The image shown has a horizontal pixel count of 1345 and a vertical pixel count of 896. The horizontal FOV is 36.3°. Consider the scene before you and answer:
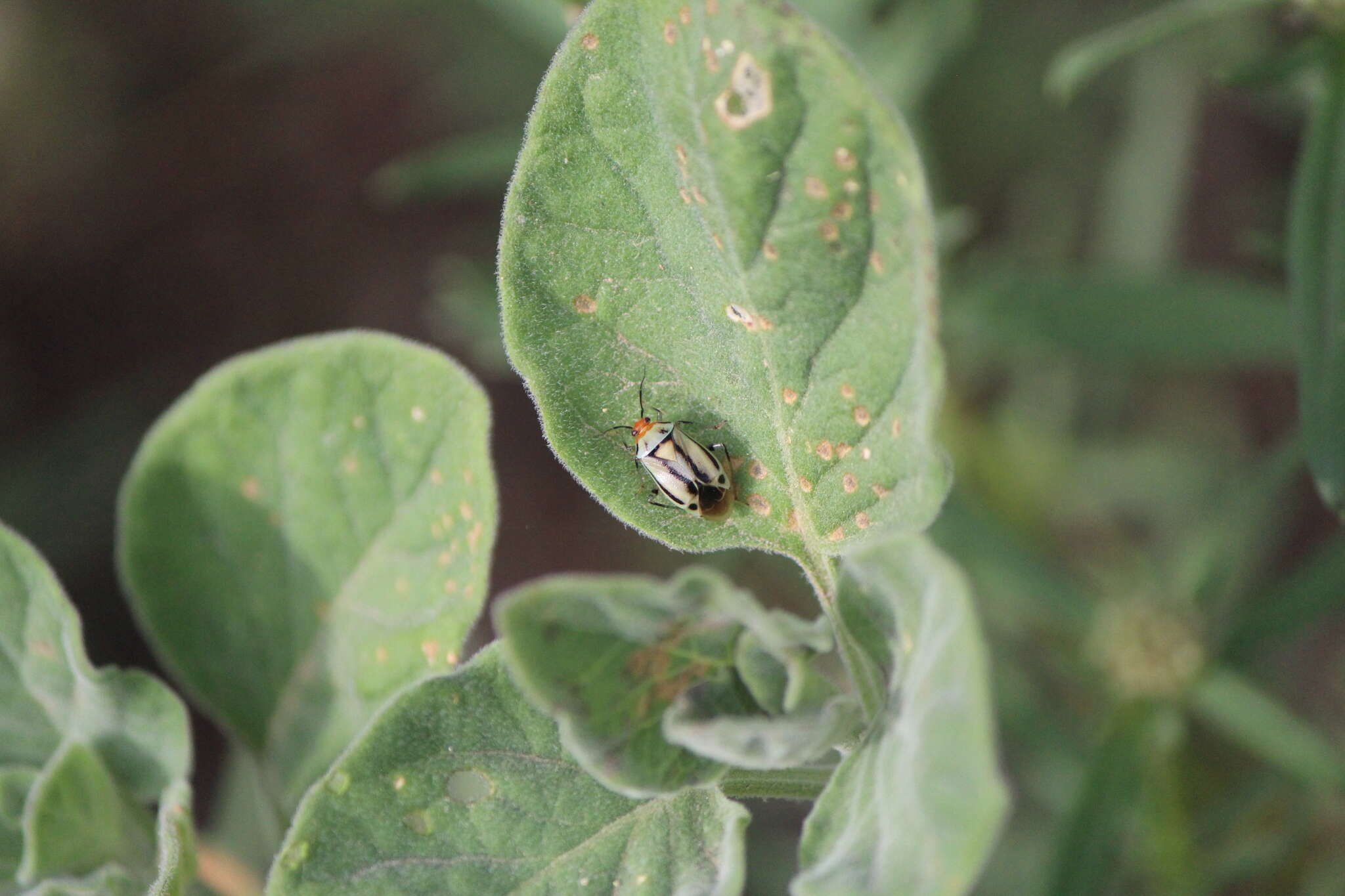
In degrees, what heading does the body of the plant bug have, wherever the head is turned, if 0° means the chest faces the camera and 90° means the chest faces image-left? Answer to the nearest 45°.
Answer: approximately 135°

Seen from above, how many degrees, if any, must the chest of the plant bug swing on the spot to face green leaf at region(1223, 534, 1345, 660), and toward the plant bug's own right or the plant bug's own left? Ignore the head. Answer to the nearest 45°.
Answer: approximately 90° to the plant bug's own right

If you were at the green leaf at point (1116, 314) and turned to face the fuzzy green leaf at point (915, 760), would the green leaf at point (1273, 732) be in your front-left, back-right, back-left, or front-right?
front-left

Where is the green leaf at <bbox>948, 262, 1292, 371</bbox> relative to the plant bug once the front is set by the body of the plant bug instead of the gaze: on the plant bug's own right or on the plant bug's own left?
on the plant bug's own right

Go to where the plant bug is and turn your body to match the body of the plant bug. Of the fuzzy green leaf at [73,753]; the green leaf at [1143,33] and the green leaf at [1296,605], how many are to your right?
2

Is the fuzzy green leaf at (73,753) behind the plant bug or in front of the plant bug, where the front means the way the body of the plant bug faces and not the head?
in front

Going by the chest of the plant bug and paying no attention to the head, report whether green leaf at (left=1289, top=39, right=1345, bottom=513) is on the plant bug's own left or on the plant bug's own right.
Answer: on the plant bug's own right
